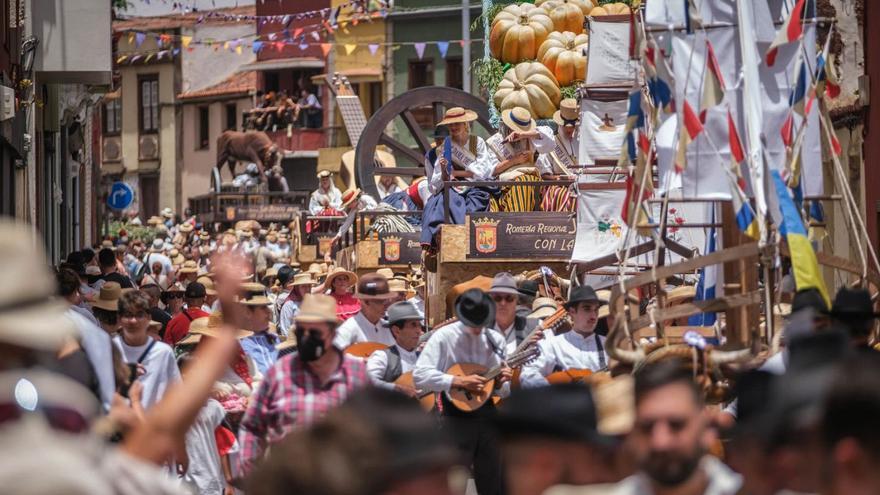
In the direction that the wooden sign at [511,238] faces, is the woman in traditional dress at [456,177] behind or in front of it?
behind

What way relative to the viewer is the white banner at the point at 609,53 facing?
toward the camera

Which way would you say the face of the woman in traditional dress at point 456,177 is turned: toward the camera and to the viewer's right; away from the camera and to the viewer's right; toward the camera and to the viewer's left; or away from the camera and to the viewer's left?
toward the camera and to the viewer's left

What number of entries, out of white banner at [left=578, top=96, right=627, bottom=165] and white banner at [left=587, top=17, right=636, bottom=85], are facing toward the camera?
2

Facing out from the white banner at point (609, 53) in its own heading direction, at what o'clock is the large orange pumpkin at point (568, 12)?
The large orange pumpkin is roughly at 6 o'clock from the white banner.

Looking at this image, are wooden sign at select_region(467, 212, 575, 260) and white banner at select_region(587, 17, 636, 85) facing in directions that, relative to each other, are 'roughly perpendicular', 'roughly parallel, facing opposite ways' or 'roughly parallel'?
roughly parallel

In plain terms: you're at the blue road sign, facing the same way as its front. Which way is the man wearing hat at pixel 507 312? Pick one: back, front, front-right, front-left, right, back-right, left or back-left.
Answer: front

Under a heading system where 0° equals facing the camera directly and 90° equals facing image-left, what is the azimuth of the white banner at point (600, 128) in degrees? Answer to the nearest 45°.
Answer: approximately 0°

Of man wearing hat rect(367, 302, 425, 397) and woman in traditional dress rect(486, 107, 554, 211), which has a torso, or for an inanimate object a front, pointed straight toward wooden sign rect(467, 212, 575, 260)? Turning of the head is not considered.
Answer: the woman in traditional dress

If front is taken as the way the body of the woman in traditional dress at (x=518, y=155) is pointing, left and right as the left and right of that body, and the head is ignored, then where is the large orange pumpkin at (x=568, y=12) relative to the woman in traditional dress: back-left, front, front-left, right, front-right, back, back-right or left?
back

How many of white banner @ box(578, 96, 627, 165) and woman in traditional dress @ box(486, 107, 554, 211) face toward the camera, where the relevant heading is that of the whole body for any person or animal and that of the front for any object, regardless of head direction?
2

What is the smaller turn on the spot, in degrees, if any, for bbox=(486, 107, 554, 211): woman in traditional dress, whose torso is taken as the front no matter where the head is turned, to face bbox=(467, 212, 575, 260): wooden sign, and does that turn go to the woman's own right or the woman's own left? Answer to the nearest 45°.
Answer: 0° — they already face it

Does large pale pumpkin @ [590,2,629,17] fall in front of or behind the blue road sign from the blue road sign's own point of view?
in front

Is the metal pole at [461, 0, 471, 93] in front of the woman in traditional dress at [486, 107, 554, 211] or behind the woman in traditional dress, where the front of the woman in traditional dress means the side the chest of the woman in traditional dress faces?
behind

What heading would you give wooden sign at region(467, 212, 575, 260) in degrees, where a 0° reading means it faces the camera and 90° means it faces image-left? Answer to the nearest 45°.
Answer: approximately 0°
